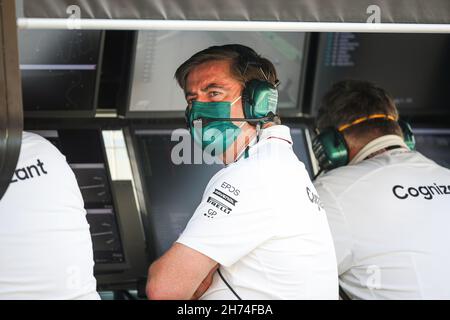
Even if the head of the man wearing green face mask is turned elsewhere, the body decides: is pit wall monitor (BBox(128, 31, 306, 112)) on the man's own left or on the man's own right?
on the man's own right

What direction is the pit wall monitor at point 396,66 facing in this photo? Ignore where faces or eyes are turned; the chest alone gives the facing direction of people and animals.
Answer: toward the camera

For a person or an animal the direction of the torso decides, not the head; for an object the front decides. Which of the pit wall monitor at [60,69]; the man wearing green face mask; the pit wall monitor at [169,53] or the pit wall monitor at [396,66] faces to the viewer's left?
the man wearing green face mask

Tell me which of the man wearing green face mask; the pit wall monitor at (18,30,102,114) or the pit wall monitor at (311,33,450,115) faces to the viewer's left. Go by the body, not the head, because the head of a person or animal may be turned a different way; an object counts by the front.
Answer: the man wearing green face mask

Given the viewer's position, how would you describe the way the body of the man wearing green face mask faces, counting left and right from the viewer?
facing to the left of the viewer

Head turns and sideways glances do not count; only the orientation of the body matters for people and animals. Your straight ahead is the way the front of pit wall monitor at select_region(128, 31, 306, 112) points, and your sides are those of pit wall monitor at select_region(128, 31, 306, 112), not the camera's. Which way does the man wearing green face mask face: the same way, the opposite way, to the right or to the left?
to the right

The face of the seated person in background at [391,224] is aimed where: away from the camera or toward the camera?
away from the camera

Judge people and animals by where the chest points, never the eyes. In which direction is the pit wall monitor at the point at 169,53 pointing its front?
toward the camera

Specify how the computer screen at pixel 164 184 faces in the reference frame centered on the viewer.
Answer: facing the viewer

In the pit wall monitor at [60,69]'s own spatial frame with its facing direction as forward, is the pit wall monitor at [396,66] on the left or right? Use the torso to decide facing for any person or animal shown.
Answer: on its left

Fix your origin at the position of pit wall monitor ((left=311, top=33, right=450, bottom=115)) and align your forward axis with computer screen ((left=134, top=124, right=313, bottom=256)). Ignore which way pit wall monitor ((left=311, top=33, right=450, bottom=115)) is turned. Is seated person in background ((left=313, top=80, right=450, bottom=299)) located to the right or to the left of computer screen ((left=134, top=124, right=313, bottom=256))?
left

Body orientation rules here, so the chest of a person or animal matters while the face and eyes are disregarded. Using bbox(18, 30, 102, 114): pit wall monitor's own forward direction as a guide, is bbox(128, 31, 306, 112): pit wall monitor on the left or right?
on its left

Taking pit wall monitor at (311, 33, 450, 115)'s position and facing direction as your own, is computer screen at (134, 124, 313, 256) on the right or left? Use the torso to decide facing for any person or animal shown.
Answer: on its right
